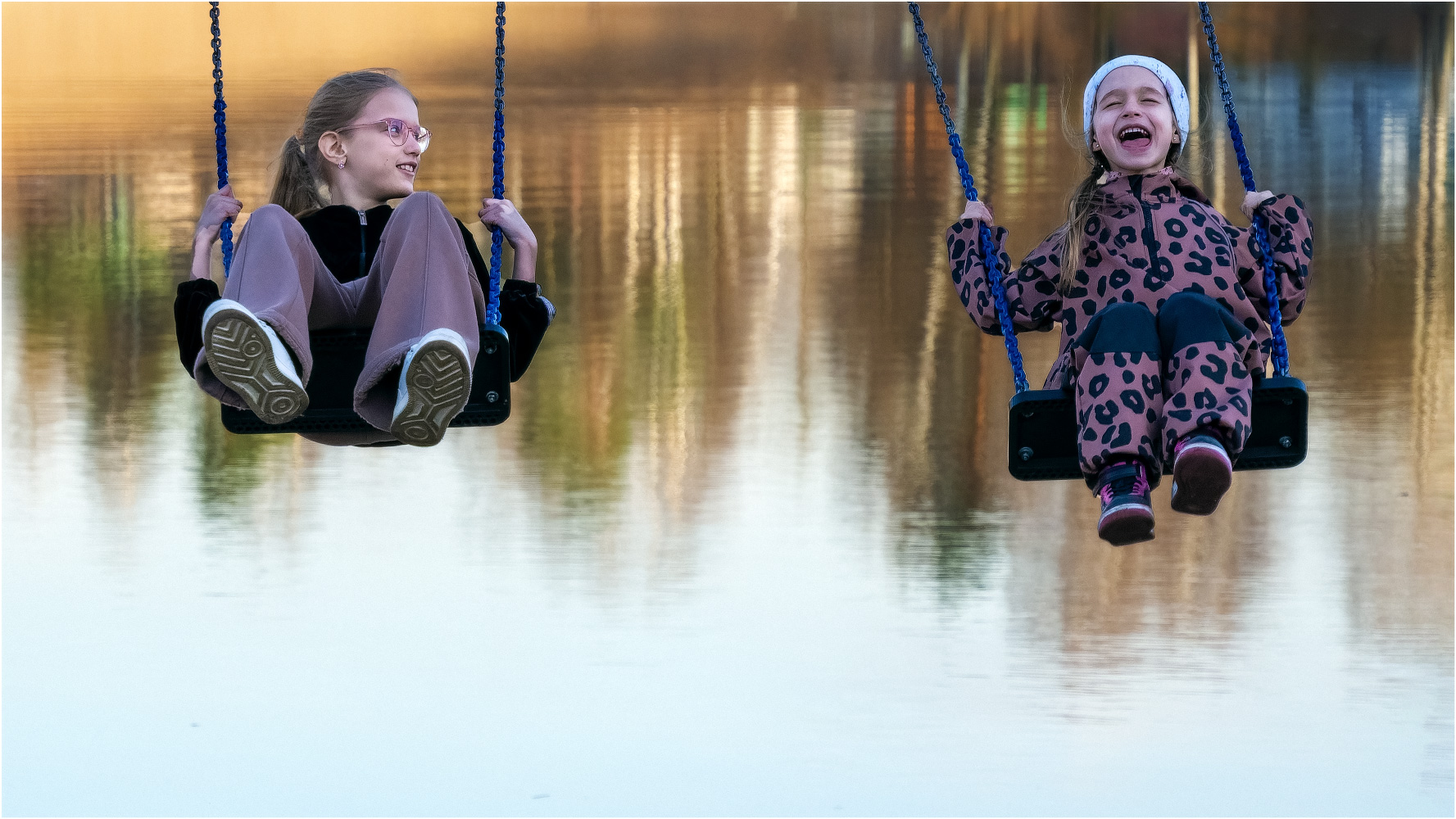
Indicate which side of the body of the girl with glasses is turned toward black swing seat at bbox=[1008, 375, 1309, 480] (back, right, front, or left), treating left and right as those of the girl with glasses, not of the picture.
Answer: left

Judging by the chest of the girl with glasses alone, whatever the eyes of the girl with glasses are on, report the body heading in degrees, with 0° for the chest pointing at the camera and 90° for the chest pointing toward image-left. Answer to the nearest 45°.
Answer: approximately 0°
